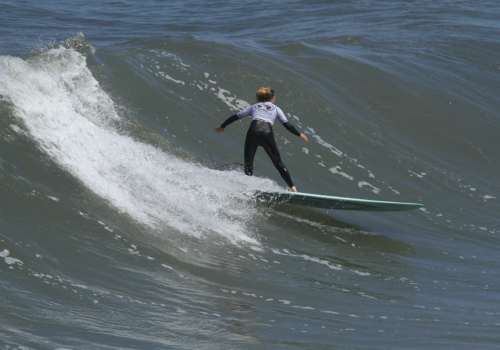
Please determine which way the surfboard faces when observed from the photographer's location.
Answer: facing to the right of the viewer

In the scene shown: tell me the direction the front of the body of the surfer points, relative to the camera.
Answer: away from the camera
